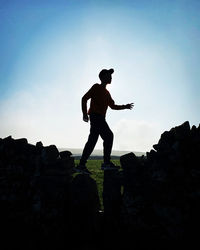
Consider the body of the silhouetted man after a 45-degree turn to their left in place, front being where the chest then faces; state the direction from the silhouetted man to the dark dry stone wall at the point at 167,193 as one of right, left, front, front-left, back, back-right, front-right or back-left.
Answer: right

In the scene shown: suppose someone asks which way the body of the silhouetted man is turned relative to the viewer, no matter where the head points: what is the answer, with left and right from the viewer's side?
facing to the right of the viewer
